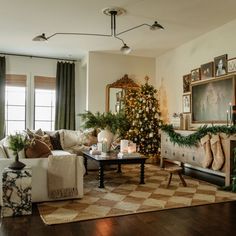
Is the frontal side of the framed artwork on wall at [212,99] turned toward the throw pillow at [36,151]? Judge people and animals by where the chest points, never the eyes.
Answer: yes

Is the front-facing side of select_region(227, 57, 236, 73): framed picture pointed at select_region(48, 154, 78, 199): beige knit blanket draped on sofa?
yes

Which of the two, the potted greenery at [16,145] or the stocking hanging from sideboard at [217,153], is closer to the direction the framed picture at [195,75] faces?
the potted greenery

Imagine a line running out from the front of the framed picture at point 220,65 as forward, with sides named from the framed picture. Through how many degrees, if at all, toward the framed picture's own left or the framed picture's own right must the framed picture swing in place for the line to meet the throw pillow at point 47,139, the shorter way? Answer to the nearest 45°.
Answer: approximately 45° to the framed picture's own right

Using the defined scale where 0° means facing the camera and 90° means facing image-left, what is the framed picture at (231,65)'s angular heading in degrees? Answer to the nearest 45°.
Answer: approximately 45°

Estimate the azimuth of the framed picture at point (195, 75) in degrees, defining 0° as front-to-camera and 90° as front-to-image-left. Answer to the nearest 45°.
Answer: approximately 45°

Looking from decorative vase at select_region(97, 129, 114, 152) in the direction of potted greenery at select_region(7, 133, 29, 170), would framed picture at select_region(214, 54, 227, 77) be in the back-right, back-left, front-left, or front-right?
back-left

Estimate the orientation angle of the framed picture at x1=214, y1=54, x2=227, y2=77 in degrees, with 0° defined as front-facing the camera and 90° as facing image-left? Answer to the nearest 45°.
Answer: approximately 45°
